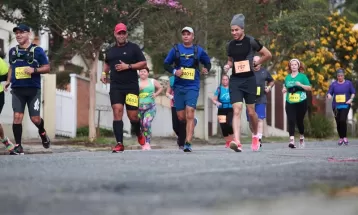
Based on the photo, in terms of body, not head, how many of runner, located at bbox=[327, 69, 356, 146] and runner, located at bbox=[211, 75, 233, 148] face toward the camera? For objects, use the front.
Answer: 2

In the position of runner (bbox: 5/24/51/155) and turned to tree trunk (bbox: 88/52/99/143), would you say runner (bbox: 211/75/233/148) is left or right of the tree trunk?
right

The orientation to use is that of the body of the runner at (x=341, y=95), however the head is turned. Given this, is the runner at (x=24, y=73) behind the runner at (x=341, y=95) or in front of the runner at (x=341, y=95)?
in front

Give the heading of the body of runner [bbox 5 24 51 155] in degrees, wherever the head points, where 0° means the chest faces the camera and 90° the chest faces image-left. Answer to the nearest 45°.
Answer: approximately 45°

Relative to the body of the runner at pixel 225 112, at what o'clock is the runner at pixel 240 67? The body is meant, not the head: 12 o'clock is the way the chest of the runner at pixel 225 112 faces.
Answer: the runner at pixel 240 67 is roughly at 12 o'clock from the runner at pixel 225 112.

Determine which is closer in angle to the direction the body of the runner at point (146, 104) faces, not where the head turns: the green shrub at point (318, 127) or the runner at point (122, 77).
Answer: the runner

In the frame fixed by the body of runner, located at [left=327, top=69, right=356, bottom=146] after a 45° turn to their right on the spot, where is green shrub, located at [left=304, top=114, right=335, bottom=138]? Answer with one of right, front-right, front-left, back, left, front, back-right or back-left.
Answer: back-right

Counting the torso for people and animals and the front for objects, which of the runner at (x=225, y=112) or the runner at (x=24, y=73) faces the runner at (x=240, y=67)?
the runner at (x=225, y=112)

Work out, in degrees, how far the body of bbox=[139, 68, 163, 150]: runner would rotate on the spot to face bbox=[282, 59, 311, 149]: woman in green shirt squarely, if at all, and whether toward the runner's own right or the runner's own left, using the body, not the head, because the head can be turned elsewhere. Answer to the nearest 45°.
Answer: approximately 90° to the runner's own left
